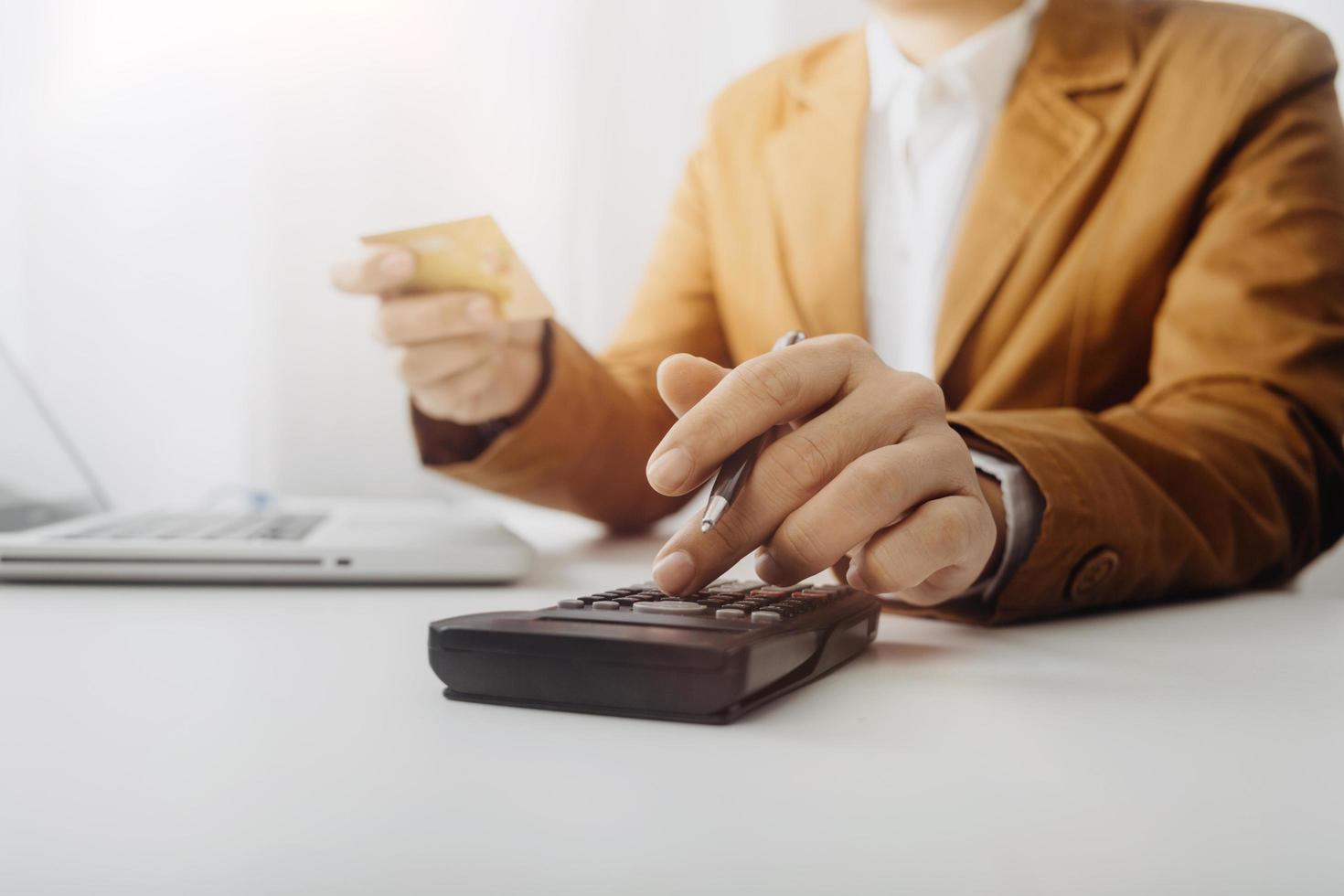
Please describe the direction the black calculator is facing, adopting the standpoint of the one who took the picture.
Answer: facing away from the viewer and to the right of the viewer

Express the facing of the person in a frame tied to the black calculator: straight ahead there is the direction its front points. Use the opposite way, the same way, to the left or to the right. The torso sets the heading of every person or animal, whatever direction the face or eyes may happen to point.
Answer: the opposite way

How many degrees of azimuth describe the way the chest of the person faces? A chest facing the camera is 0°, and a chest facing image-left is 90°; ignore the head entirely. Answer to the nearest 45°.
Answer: approximately 45°
